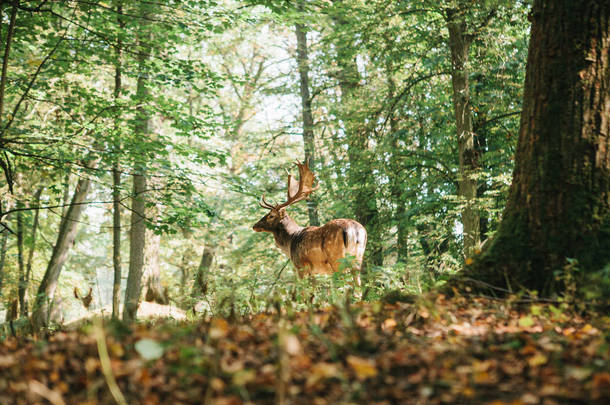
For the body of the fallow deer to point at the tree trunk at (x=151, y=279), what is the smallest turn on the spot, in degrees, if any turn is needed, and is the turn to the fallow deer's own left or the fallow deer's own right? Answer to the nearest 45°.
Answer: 0° — it already faces it

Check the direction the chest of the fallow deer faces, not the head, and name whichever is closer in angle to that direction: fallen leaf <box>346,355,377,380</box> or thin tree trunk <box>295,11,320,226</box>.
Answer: the thin tree trunk

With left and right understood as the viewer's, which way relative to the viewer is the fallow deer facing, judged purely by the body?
facing away from the viewer and to the left of the viewer

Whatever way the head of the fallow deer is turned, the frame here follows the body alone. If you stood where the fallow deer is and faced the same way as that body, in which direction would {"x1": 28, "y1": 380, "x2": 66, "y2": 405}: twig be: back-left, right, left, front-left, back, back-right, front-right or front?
back-left

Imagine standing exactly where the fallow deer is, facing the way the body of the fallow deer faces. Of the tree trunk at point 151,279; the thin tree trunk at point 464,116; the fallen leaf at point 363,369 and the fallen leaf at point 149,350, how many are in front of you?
1

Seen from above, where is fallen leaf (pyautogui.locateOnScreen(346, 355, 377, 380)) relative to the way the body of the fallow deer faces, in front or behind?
behind

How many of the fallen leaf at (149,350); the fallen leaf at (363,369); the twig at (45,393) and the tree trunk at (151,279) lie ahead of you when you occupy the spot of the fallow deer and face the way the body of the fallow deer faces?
1

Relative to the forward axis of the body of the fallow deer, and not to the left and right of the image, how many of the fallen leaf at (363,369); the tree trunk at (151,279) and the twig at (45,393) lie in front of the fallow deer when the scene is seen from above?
1

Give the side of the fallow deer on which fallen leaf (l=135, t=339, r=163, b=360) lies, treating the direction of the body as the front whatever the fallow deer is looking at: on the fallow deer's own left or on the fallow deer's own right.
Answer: on the fallow deer's own left

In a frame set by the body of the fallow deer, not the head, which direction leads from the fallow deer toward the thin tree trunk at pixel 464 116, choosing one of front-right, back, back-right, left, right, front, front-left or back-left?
back-right
